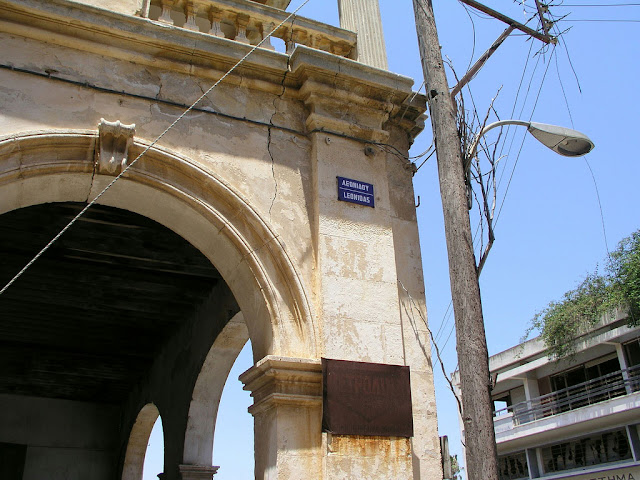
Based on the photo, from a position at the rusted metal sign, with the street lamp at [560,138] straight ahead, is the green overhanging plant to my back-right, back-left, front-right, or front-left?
front-left

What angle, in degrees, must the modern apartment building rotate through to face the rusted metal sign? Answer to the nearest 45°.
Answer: approximately 45° to its left

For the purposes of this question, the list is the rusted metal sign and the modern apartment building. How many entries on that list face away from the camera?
0

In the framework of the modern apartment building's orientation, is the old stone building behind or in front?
in front

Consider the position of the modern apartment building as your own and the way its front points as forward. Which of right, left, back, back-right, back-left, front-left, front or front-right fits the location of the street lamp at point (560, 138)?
front-left

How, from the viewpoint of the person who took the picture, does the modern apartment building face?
facing the viewer and to the left of the viewer

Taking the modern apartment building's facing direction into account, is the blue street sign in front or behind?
in front

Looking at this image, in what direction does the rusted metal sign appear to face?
toward the camera

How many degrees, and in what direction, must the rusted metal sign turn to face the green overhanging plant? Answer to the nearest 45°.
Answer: approximately 135° to its left
